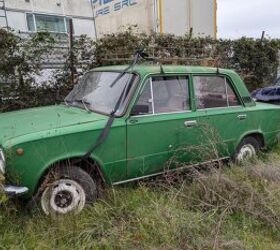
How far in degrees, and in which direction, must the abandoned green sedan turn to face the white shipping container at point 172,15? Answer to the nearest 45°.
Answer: approximately 135° to its right

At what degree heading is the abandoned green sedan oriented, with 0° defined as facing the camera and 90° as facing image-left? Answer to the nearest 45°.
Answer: approximately 45°
